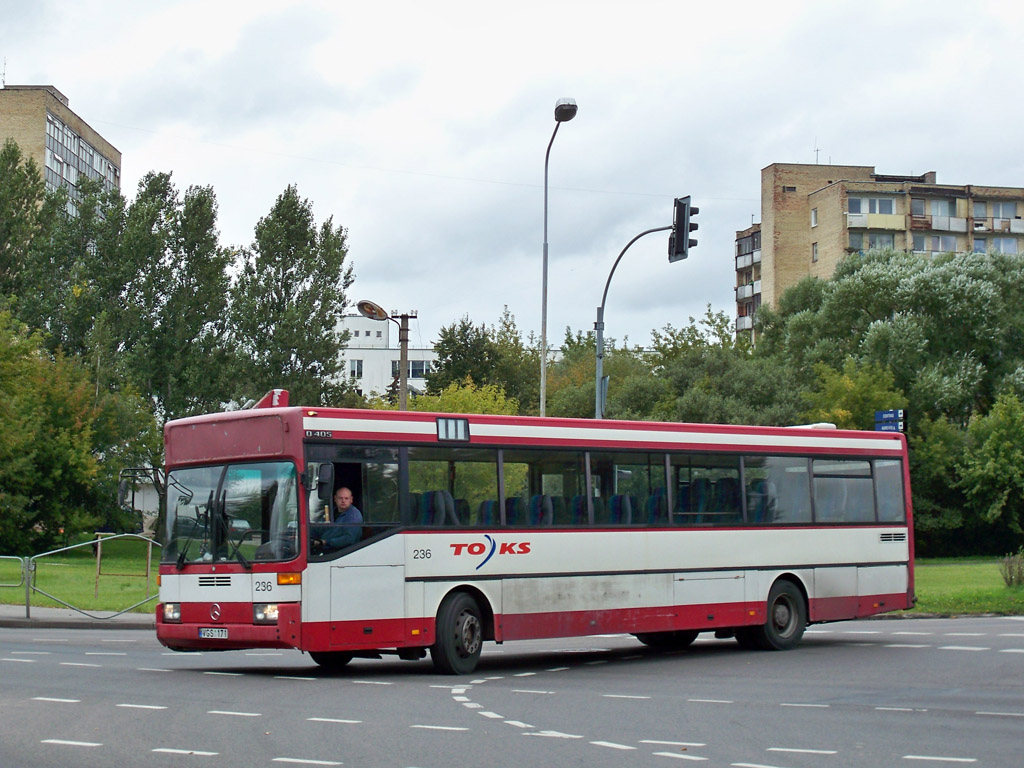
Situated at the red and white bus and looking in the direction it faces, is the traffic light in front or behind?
behind

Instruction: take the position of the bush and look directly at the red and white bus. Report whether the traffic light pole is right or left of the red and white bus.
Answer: right

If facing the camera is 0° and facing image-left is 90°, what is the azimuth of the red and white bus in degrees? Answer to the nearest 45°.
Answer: approximately 45°

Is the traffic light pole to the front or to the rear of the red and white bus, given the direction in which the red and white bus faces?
to the rear

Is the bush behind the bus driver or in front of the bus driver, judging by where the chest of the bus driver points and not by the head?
behind

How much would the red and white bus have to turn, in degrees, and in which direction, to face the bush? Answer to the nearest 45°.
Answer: approximately 180°

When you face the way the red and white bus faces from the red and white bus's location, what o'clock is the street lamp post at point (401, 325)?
The street lamp post is roughly at 4 o'clock from the red and white bus.

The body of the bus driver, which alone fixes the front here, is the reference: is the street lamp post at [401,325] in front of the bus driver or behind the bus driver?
behind

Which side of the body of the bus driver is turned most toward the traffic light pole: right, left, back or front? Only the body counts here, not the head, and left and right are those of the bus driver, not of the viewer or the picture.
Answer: back
